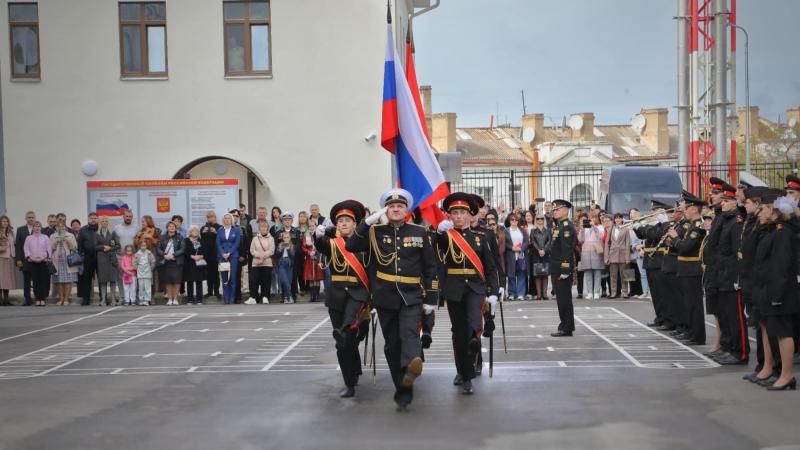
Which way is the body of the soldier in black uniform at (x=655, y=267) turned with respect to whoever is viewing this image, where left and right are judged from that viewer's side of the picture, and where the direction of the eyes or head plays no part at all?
facing to the left of the viewer

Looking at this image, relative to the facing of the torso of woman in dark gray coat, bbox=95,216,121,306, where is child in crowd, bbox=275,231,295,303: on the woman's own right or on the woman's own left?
on the woman's own left

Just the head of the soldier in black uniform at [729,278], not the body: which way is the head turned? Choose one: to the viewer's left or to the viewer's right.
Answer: to the viewer's left

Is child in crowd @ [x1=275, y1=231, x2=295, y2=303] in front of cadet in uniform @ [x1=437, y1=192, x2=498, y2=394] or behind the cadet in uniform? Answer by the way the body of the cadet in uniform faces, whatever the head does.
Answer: behind

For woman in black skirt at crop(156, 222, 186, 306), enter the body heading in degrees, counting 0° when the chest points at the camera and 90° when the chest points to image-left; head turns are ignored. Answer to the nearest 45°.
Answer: approximately 0°

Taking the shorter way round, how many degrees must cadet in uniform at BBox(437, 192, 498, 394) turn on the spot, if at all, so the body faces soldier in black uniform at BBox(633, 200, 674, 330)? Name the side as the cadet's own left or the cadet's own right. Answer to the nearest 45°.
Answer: approximately 135° to the cadet's own left

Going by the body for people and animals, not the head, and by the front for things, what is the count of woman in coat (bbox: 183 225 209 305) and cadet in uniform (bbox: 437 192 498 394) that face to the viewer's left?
0
